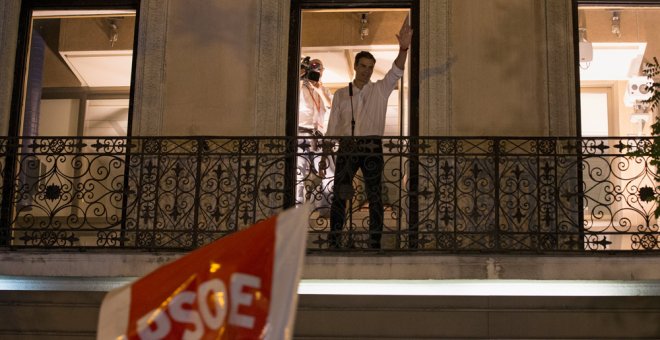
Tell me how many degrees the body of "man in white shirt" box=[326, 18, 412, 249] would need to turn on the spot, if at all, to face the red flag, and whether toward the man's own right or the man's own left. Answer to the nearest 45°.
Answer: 0° — they already face it

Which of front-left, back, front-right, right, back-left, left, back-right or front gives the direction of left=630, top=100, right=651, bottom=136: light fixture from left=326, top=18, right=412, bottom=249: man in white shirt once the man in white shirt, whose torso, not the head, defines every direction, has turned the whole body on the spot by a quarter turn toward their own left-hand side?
front

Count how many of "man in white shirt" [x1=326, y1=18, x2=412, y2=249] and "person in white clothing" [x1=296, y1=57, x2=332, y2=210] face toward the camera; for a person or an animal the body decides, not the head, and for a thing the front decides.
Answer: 2

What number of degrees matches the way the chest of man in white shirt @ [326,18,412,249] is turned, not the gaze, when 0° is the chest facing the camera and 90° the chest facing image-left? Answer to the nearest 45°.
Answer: approximately 0°

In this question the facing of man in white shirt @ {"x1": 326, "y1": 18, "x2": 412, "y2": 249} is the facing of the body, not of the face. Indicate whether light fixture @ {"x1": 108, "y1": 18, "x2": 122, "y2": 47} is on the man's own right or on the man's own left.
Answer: on the man's own right

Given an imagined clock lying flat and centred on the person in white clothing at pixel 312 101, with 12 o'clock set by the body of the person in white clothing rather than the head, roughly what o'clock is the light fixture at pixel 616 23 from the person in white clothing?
The light fixture is roughly at 9 o'clock from the person in white clothing.

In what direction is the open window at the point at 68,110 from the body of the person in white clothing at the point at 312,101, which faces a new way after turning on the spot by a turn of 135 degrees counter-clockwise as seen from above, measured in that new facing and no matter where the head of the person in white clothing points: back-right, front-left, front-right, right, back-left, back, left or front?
back-left

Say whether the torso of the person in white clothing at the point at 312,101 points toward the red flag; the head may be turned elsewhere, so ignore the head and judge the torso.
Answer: yes

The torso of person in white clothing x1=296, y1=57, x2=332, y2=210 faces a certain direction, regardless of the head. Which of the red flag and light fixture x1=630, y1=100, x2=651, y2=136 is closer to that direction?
the red flag

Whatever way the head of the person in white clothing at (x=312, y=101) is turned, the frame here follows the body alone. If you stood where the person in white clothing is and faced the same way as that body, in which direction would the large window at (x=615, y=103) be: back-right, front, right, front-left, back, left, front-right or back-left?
left

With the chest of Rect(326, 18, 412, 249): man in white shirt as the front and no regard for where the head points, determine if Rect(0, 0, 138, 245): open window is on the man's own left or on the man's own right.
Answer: on the man's own right

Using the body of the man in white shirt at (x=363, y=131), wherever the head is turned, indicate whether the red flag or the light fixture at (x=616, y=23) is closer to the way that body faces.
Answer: the red flag
